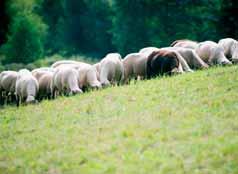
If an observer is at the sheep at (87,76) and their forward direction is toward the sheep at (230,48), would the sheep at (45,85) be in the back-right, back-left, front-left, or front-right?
back-left

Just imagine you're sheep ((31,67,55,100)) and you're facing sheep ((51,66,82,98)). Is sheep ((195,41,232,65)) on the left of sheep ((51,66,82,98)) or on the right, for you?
left
